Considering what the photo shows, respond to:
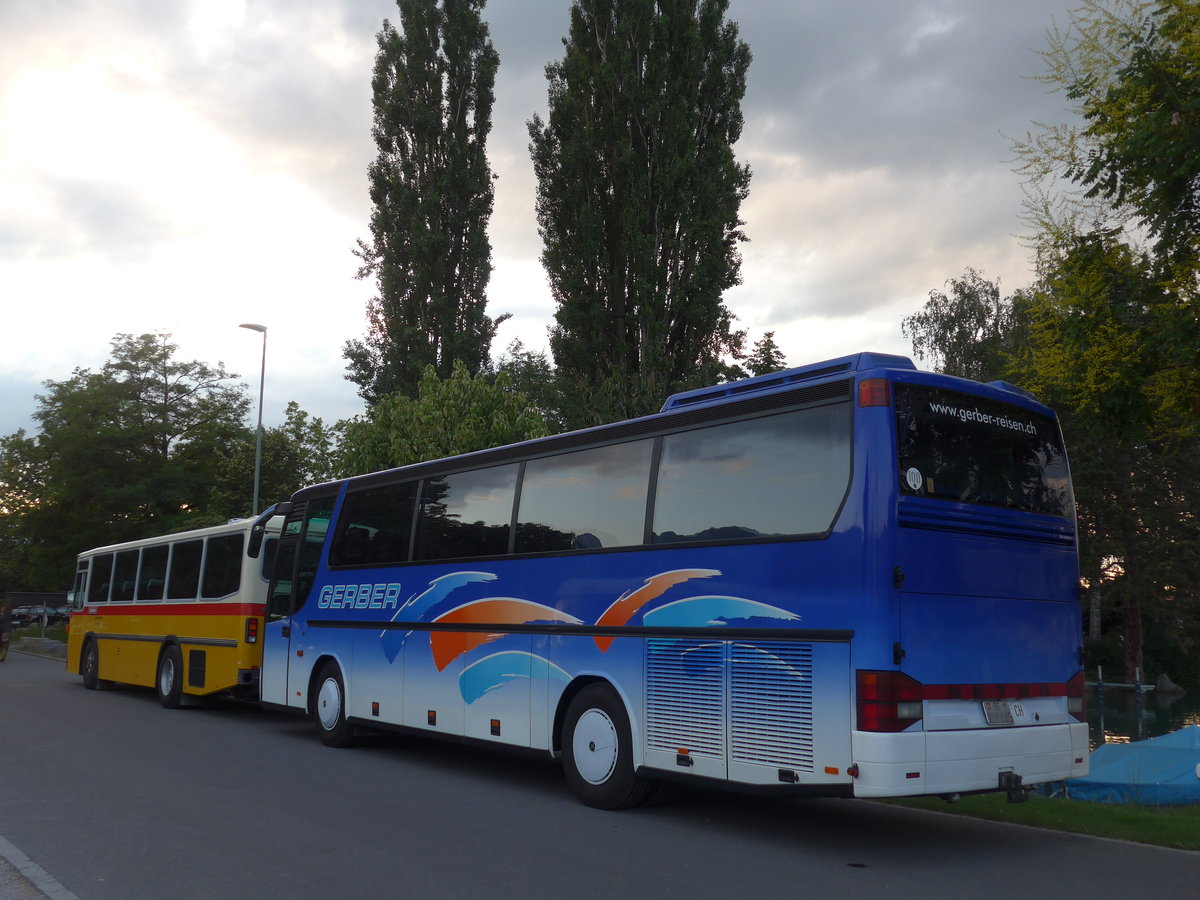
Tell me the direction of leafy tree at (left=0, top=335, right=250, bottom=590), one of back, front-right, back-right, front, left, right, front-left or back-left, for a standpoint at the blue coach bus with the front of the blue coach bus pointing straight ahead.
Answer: front

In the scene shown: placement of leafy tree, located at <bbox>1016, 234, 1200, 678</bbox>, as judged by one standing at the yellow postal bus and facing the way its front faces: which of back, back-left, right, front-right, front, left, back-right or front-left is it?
back

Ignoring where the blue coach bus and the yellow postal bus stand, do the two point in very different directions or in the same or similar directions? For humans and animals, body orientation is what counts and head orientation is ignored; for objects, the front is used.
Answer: same or similar directions

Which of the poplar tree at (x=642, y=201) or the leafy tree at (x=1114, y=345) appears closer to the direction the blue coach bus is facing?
the poplar tree

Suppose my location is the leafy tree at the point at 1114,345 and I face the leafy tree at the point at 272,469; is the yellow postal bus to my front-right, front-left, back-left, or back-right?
front-left

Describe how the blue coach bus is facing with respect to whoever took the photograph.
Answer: facing away from the viewer and to the left of the viewer

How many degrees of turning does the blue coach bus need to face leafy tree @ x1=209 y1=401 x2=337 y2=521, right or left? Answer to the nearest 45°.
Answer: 0° — it already faces it

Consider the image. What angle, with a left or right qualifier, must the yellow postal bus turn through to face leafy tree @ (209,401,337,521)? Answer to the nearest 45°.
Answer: approximately 45° to its right

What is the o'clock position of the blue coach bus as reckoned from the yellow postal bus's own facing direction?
The blue coach bus is roughly at 7 o'clock from the yellow postal bus.

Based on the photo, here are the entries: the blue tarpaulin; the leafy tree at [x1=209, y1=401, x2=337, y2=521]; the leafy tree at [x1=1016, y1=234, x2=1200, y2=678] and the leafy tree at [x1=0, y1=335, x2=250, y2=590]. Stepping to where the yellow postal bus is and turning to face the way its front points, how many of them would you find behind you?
2

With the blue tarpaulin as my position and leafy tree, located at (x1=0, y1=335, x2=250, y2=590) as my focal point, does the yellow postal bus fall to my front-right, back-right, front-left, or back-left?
front-left

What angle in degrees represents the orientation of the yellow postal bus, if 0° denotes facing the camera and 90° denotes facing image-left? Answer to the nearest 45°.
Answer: approximately 135°

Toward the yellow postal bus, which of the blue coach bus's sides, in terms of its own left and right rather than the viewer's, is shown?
front

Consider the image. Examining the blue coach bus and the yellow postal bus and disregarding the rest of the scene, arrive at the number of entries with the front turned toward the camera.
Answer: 0
